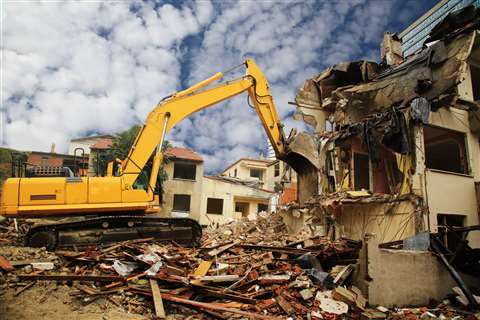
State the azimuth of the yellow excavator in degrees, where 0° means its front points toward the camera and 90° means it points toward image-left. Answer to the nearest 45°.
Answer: approximately 270°

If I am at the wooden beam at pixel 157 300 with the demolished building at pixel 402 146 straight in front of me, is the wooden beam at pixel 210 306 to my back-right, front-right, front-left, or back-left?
front-right

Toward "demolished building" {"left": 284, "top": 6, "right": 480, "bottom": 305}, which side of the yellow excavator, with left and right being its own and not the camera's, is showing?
front

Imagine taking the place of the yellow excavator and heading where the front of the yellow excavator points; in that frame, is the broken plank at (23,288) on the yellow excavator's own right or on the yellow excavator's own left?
on the yellow excavator's own right

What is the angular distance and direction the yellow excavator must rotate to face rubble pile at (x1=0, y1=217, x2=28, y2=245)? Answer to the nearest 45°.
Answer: approximately 135° to its left

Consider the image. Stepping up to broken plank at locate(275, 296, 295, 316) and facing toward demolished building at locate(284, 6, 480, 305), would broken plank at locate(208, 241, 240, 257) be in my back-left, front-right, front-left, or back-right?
front-left

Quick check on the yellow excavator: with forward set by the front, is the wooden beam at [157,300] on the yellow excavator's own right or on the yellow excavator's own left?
on the yellow excavator's own right

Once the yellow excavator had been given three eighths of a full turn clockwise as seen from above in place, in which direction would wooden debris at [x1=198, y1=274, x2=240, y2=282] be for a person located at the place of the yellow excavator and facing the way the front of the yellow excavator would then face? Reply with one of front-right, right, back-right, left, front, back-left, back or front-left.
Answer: left

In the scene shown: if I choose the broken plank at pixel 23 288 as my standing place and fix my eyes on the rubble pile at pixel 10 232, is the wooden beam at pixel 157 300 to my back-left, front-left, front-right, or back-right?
back-right

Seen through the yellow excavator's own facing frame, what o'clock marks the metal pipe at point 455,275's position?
The metal pipe is roughly at 1 o'clock from the yellow excavator.

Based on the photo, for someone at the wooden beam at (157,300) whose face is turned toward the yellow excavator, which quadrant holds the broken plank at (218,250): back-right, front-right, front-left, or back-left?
front-right

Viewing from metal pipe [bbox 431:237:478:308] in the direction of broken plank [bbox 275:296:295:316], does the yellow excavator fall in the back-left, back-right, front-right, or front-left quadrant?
front-right

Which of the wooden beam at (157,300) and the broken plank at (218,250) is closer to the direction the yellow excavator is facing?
the broken plank
